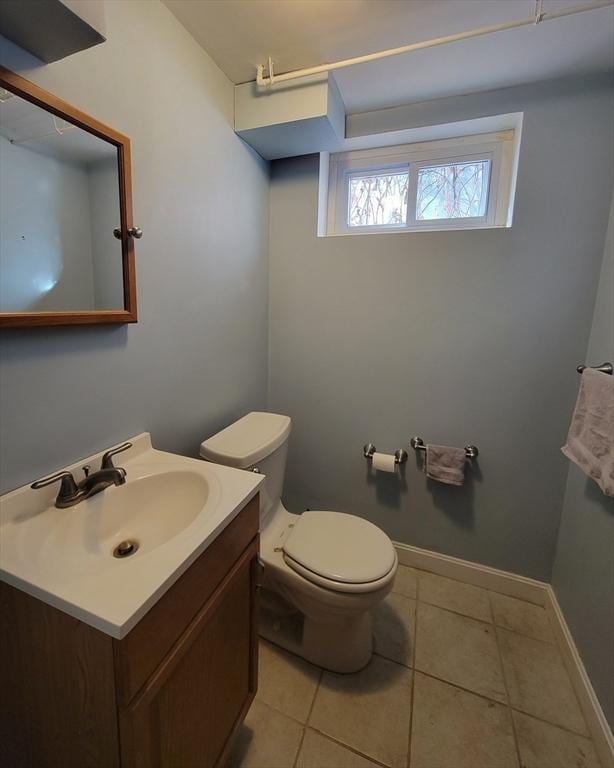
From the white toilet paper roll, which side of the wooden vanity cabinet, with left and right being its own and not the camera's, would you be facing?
left

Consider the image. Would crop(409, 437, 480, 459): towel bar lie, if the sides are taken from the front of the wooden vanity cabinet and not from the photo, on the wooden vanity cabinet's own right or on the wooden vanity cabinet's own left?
on the wooden vanity cabinet's own left

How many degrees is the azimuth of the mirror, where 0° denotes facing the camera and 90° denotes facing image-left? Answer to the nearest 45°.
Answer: approximately 315°

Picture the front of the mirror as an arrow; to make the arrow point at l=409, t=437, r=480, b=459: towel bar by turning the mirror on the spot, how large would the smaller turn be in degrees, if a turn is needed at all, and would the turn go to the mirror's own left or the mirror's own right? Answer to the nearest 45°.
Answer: approximately 45° to the mirror's own left

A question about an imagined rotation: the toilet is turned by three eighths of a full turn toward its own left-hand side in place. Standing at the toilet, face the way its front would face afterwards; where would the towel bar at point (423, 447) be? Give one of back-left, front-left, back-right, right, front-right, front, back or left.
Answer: front-right

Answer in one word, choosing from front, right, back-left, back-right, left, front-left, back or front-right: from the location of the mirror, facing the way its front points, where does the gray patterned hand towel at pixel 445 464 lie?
front-left

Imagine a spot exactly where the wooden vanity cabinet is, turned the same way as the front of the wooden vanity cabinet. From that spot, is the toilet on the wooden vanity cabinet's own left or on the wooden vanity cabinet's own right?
on the wooden vanity cabinet's own left

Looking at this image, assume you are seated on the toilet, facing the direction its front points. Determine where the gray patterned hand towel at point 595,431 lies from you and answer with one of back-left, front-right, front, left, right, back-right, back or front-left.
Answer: front-left
